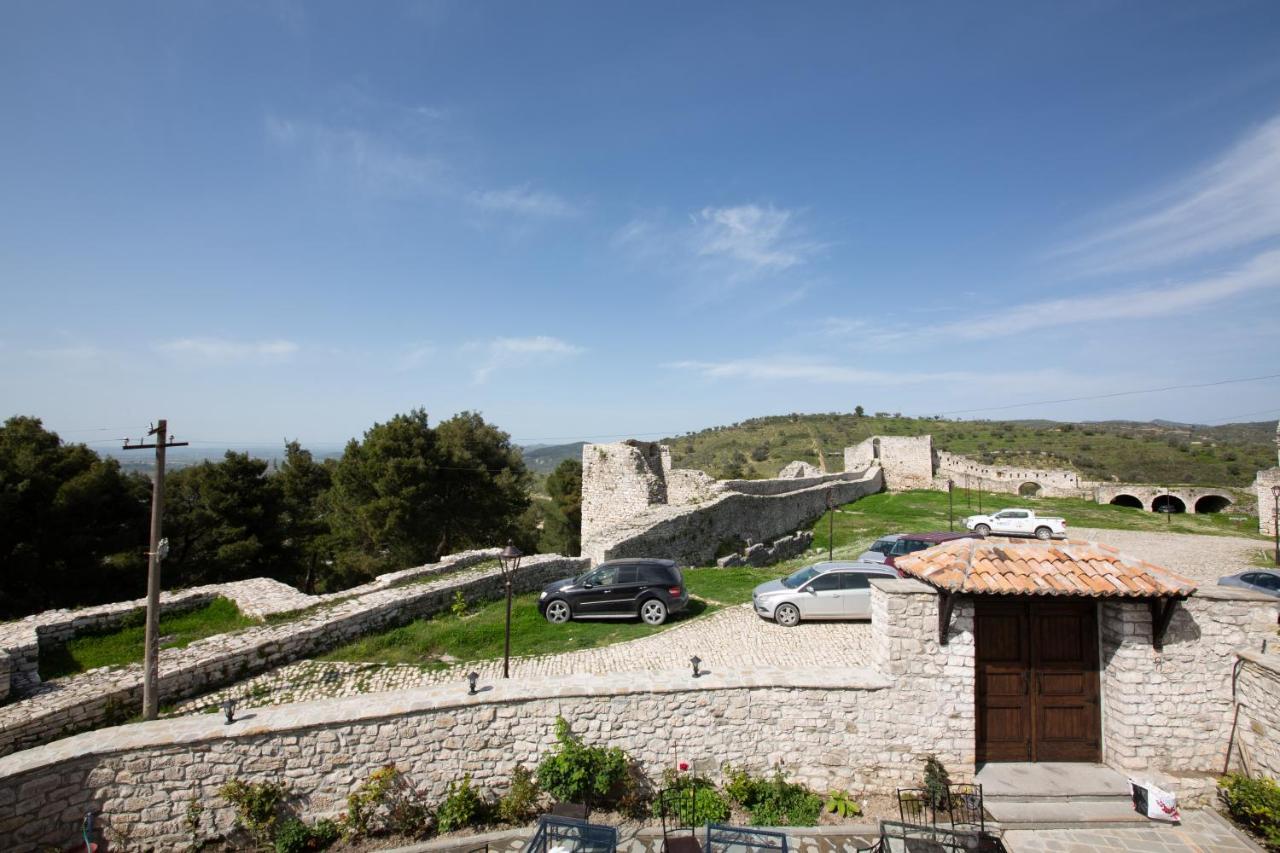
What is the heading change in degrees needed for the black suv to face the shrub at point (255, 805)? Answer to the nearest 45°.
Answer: approximately 45° to its left

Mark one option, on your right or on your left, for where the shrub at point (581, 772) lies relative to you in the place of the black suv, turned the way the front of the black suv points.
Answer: on your left

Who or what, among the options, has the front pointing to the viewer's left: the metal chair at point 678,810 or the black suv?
the black suv

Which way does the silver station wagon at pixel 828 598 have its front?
to the viewer's left

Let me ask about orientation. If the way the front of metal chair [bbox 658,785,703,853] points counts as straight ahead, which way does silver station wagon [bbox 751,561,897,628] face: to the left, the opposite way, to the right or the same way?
to the right

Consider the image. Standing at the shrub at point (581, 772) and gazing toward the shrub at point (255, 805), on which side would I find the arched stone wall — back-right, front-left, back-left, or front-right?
back-right

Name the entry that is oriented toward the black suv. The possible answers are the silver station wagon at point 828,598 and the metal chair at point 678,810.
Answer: the silver station wagon

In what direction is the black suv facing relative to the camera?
to the viewer's left
